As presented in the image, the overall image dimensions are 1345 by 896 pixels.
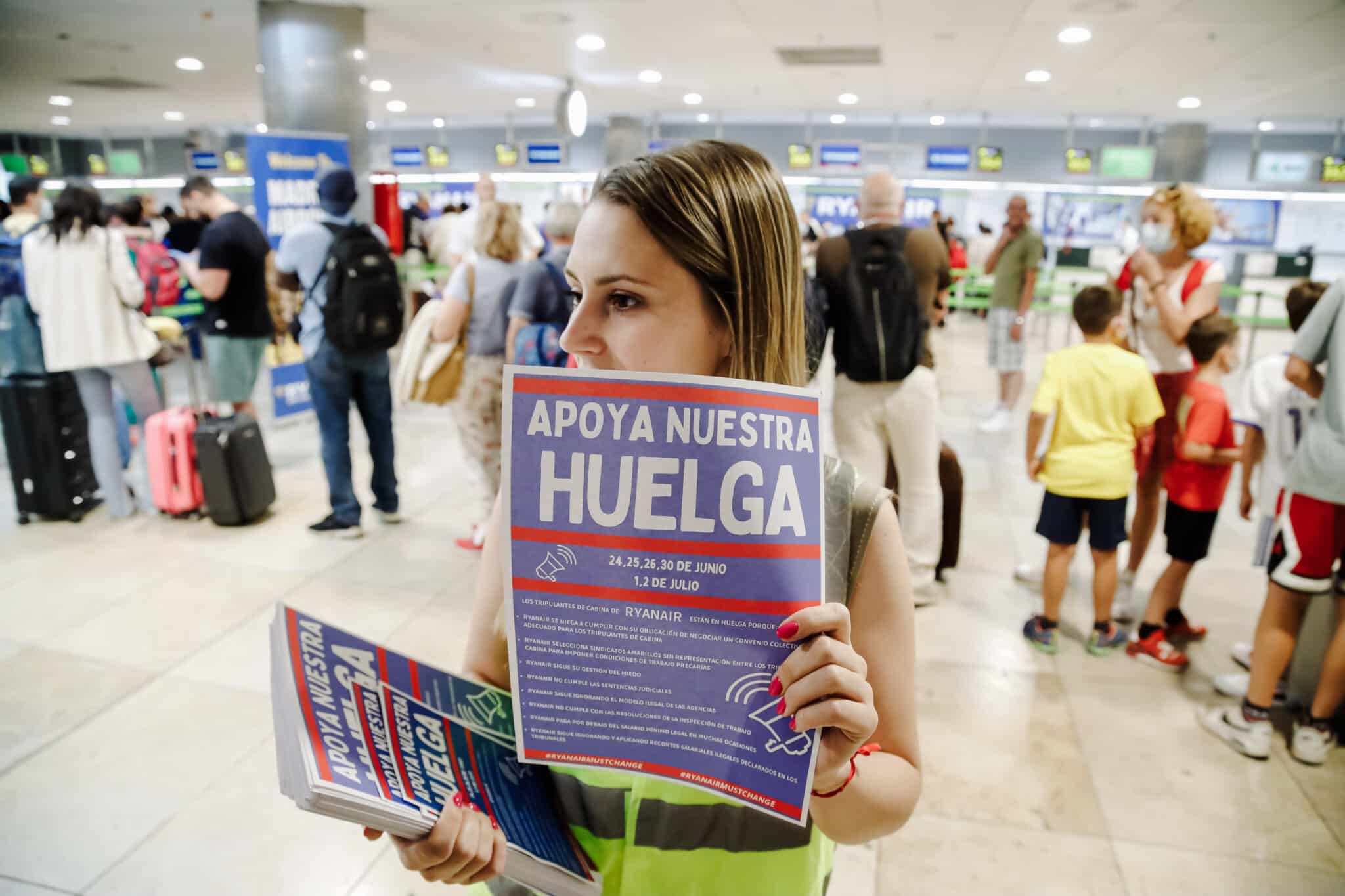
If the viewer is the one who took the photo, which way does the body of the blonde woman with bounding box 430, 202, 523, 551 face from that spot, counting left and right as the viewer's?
facing away from the viewer and to the left of the viewer

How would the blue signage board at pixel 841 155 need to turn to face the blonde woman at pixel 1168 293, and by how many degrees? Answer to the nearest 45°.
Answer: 0° — it already faces them

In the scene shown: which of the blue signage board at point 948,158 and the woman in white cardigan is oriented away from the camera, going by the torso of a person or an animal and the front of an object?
the woman in white cardigan

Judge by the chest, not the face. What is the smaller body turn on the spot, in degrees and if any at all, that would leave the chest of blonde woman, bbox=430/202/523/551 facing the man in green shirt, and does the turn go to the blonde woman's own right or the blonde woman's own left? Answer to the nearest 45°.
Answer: approximately 90° to the blonde woman's own right

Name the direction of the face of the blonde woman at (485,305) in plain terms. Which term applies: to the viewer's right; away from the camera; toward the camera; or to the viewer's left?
away from the camera

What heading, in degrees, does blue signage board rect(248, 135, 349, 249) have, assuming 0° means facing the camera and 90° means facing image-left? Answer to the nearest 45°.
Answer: approximately 0°

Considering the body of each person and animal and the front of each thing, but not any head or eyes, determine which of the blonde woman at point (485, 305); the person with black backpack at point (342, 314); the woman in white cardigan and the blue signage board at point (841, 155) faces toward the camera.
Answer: the blue signage board

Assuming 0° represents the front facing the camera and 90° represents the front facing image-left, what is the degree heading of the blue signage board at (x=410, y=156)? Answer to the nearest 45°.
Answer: approximately 0°
